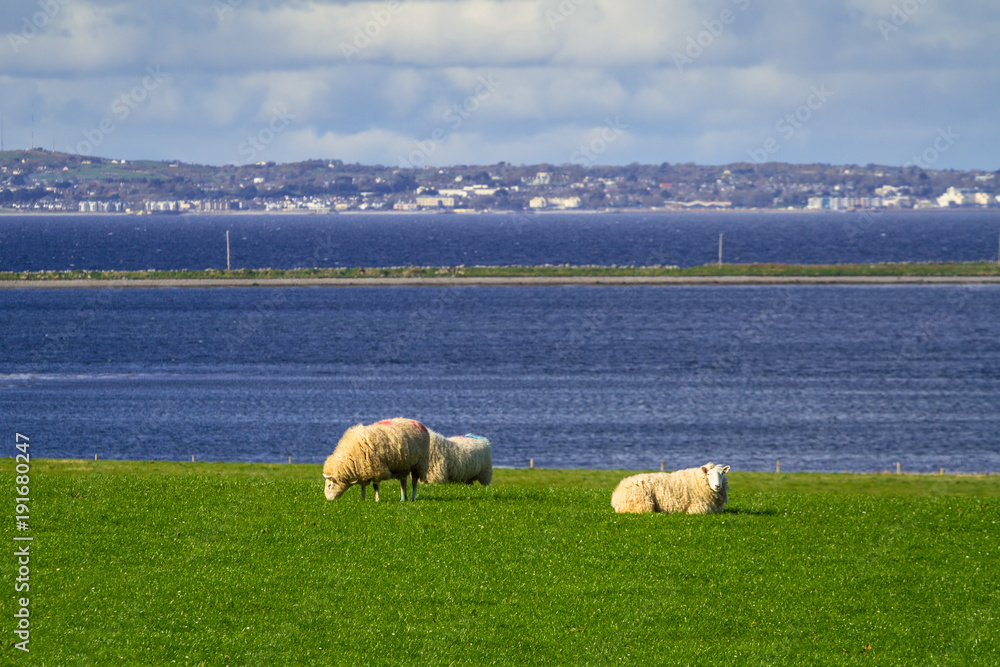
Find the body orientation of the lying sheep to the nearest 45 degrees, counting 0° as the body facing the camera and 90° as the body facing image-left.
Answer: approximately 270°

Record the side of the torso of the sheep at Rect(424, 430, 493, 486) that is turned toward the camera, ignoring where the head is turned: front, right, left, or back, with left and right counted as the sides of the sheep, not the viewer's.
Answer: left

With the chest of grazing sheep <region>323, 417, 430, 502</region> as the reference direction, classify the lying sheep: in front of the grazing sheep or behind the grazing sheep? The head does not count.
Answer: behind

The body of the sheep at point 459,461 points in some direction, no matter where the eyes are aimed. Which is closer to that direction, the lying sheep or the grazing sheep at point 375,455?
the grazing sheep

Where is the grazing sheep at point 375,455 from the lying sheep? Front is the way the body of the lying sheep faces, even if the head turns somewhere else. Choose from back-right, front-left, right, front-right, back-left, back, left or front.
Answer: back

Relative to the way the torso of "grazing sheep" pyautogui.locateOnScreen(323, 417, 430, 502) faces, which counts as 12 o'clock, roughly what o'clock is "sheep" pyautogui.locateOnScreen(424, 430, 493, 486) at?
The sheep is roughly at 4 o'clock from the grazing sheep.

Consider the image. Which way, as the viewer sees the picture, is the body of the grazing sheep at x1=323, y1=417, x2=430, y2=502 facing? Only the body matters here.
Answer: to the viewer's left

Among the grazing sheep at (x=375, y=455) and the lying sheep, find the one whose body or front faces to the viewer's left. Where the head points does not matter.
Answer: the grazing sheep

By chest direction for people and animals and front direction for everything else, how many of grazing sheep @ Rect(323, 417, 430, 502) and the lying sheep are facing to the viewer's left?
1

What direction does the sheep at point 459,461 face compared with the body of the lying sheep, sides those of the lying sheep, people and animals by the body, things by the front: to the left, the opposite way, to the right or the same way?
the opposite way

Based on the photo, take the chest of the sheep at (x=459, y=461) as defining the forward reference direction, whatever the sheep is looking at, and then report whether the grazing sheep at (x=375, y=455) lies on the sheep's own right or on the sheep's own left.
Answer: on the sheep's own left
